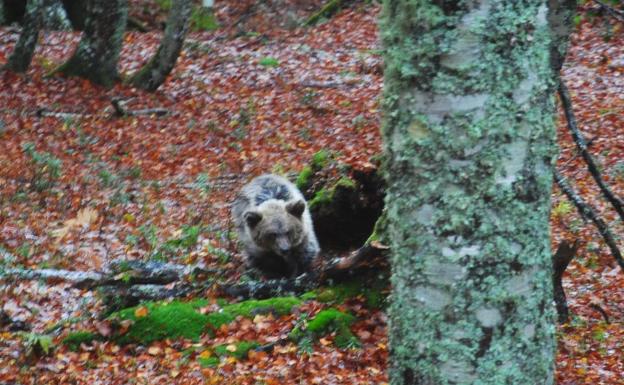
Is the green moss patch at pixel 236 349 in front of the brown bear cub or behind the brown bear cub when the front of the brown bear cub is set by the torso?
in front

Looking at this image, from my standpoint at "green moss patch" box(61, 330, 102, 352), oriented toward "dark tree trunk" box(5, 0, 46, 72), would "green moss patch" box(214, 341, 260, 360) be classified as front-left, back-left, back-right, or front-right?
back-right

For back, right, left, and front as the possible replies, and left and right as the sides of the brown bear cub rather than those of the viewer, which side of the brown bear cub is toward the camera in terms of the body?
front

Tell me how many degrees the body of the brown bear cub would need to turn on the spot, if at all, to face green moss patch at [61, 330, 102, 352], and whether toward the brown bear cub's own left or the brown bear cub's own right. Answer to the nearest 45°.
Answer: approximately 45° to the brown bear cub's own right

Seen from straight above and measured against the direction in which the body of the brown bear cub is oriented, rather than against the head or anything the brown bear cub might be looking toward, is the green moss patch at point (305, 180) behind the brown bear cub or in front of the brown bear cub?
behind

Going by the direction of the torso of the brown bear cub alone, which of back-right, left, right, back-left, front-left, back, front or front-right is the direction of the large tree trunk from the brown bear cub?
front

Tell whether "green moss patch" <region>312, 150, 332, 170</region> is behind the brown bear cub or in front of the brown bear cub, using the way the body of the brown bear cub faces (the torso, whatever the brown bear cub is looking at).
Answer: behind

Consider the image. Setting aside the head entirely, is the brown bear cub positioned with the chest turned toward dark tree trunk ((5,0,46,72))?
no

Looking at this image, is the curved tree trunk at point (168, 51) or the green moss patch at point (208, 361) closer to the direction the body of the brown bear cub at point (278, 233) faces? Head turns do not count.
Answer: the green moss patch

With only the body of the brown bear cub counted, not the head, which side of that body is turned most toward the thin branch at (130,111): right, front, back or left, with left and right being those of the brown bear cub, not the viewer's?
back

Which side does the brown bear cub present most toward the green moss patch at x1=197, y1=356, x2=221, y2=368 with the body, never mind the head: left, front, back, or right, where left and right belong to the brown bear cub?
front
